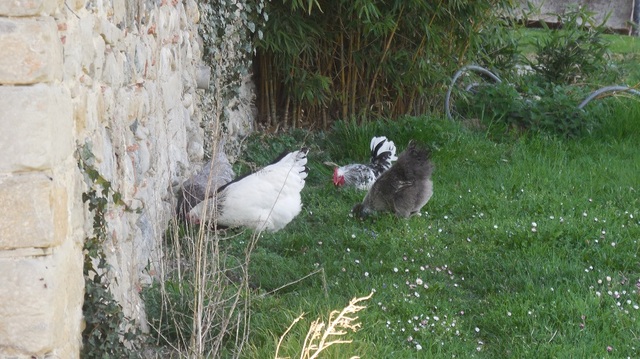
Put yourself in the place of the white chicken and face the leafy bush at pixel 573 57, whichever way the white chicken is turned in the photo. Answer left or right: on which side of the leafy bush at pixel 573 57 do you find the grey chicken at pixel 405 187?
right

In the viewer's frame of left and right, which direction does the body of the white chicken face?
facing to the left of the viewer

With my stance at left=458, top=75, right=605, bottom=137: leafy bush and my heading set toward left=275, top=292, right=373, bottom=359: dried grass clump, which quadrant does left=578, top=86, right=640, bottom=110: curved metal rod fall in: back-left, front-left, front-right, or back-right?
back-left

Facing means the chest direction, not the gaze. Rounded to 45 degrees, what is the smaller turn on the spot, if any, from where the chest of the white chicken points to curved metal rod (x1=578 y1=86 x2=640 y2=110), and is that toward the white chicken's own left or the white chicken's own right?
approximately 135° to the white chicken's own right

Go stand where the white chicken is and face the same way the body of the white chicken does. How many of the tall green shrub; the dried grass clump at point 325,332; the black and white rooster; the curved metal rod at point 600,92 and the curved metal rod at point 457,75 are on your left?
1

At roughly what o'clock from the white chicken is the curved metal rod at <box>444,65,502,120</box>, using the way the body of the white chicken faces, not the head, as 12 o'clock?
The curved metal rod is roughly at 4 o'clock from the white chicken.

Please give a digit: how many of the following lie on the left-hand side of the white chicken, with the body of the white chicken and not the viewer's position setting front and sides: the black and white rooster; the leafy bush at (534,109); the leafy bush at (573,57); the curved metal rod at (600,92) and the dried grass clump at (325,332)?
1

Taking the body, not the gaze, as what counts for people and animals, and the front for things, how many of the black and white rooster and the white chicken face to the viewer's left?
2

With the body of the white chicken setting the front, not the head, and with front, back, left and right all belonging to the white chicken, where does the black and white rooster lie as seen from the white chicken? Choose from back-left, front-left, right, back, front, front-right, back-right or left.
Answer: back-right

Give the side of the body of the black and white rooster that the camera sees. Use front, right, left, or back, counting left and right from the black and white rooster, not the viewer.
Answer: left
